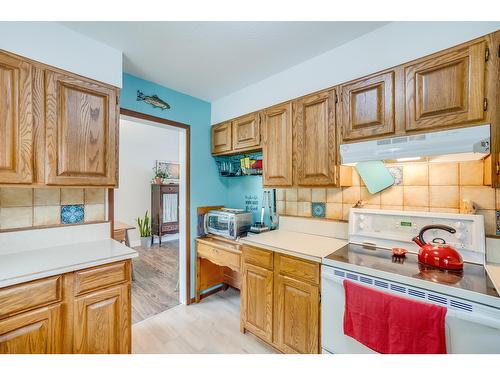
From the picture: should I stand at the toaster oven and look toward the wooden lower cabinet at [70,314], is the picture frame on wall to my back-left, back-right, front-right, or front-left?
back-right

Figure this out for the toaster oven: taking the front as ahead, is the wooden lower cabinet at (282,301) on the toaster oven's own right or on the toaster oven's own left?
on the toaster oven's own left

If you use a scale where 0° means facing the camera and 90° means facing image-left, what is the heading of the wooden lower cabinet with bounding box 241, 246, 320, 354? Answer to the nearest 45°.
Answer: approximately 45°

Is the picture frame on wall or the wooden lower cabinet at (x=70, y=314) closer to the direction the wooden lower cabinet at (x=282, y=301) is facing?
the wooden lower cabinet

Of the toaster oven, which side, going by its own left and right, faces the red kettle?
left

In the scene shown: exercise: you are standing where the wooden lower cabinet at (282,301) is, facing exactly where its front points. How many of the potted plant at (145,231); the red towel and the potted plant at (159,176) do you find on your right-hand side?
2

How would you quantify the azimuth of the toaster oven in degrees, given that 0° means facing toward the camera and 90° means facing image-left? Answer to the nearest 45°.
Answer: approximately 45°

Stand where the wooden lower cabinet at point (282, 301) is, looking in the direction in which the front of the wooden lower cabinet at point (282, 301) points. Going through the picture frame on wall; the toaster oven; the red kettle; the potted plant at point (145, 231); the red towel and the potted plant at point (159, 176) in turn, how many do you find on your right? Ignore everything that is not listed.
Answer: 4

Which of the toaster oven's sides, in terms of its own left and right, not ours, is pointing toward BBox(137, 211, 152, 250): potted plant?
right
